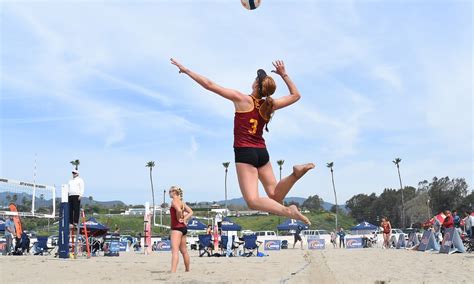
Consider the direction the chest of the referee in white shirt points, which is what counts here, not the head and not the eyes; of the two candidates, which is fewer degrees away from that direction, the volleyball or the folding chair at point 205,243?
the volleyball

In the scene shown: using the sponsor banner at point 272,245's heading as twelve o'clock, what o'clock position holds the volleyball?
The volleyball is roughly at 12 o'clock from the sponsor banner.

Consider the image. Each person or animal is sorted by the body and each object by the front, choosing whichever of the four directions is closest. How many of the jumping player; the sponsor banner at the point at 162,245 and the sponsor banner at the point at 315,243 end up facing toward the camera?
2

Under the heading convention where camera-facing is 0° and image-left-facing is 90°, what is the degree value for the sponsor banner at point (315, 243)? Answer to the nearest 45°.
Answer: approximately 0°

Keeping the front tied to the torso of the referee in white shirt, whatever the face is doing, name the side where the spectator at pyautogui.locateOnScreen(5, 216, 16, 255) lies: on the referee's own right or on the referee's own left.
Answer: on the referee's own right

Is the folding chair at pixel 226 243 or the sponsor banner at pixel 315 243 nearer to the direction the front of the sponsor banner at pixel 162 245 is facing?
the folding chair

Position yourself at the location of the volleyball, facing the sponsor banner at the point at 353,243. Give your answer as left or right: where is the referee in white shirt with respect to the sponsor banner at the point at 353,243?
left
